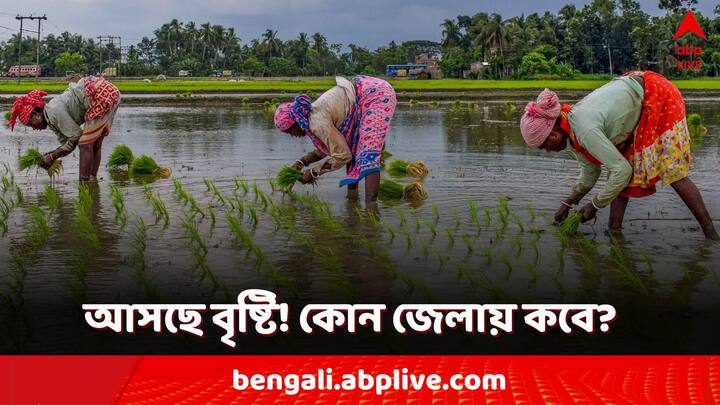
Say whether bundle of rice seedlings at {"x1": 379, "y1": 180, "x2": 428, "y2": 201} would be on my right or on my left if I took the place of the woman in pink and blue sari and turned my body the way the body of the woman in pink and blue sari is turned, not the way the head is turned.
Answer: on my right

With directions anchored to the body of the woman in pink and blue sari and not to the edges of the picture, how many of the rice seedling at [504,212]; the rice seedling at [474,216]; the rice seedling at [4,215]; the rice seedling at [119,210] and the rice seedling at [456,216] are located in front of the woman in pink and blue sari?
2

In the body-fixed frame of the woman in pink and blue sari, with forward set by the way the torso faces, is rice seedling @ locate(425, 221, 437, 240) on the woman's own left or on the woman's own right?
on the woman's own left

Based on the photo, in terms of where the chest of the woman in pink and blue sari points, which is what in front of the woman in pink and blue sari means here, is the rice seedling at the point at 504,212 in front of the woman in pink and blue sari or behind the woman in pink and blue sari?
behind

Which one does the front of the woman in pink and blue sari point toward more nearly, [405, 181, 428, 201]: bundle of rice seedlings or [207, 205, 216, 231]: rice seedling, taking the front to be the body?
the rice seedling

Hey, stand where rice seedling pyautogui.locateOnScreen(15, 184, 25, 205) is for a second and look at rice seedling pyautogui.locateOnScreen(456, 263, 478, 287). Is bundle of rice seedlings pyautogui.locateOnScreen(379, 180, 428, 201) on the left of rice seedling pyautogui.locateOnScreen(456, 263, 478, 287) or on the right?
left

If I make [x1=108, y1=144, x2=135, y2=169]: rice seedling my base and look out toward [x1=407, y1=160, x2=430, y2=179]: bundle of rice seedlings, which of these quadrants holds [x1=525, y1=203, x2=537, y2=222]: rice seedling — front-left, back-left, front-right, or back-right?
front-right

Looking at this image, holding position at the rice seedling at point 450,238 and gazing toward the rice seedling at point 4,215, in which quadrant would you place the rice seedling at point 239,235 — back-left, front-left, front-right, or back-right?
front-left

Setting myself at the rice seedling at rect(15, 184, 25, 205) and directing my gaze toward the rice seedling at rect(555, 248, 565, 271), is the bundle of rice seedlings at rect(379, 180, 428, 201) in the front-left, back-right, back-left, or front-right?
front-left

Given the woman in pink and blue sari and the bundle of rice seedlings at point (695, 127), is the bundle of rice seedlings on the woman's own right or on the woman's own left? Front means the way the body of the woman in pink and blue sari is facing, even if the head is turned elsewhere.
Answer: on the woman's own right

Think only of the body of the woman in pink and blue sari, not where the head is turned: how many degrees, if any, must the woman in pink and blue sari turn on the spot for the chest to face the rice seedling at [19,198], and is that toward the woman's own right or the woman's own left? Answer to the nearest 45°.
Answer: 0° — they already face it

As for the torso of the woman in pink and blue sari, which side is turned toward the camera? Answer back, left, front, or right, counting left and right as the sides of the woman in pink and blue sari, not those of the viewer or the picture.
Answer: left

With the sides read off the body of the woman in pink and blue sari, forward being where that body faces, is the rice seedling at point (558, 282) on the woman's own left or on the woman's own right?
on the woman's own left
